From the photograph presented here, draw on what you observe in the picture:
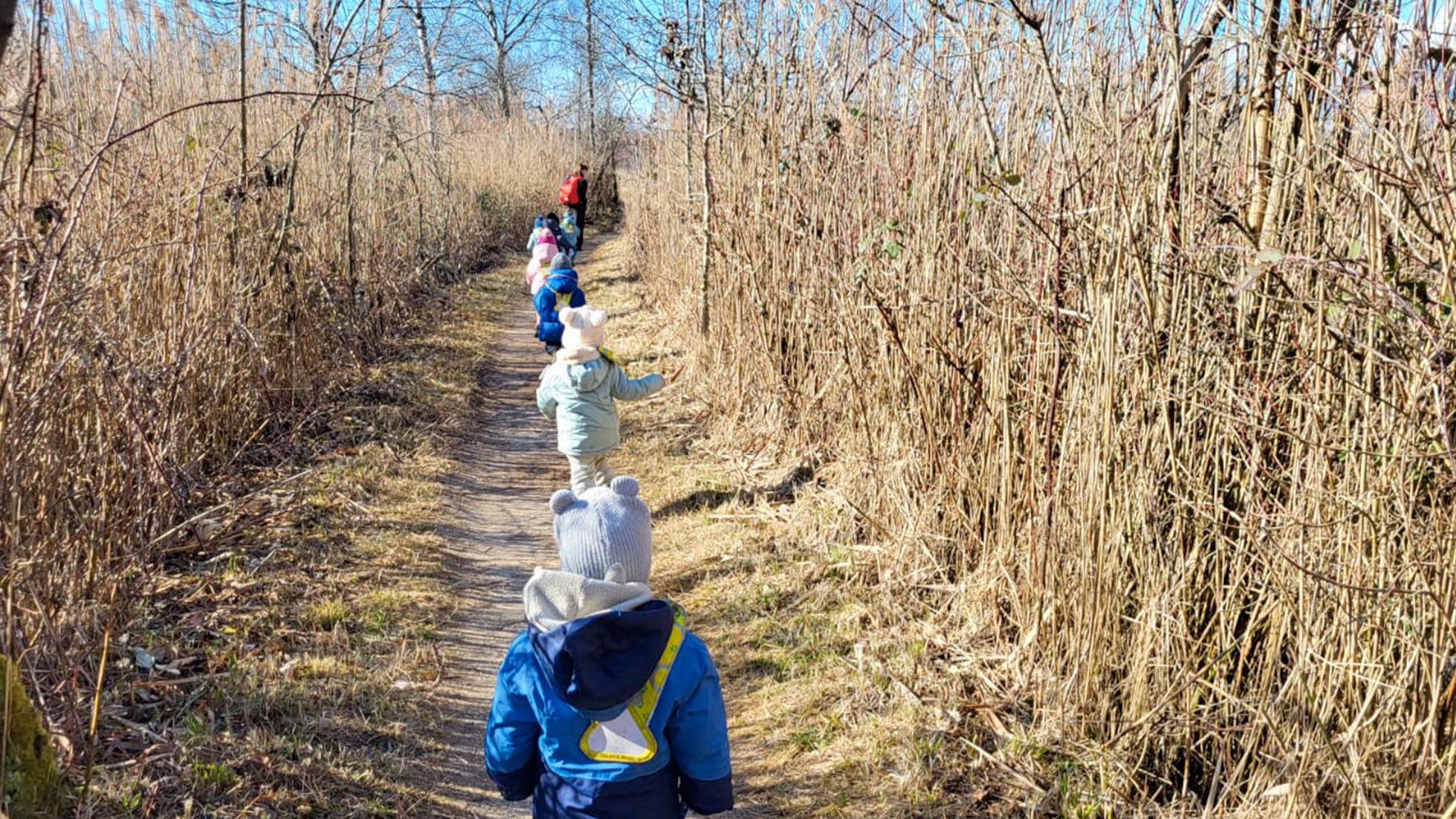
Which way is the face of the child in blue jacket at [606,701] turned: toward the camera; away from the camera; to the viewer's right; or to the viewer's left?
away from the camera

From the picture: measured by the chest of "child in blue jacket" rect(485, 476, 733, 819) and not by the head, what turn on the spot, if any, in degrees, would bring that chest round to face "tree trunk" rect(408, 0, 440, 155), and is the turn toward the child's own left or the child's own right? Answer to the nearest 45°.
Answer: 0° — they already face it

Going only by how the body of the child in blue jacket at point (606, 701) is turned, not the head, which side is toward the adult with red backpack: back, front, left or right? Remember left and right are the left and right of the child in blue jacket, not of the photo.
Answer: front

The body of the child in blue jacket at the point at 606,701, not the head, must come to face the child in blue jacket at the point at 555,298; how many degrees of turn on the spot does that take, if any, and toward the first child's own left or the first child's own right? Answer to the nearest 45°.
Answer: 0° — they already face them

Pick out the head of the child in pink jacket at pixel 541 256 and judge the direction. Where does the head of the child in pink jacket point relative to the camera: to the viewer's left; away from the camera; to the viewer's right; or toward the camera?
away from the camera

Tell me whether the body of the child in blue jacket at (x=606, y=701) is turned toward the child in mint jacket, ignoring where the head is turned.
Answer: yes

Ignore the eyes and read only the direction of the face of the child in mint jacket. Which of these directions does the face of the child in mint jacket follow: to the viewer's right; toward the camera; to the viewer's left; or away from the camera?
away from the camera

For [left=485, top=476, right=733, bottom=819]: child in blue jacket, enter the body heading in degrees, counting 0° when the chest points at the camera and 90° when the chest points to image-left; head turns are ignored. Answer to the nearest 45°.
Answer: approximately 180°

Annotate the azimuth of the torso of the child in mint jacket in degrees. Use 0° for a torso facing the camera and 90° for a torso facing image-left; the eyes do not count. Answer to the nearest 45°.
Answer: approximately 180°

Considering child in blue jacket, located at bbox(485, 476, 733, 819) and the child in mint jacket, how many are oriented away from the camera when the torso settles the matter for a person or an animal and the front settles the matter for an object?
2

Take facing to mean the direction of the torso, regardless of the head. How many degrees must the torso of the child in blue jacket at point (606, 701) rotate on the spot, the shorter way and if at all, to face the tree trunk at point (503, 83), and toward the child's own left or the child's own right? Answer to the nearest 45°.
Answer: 0° — they already face it

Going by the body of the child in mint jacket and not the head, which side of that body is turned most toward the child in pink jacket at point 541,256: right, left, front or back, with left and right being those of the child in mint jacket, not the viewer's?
front
